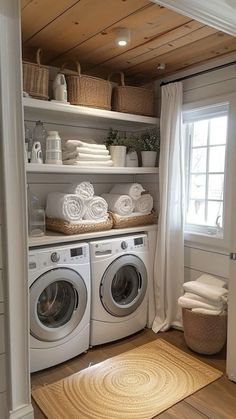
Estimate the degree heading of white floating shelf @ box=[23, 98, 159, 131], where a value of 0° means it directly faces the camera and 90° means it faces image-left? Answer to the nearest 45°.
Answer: approximately 315°

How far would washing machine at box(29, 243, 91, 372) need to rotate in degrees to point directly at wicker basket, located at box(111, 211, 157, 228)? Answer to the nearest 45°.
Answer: approximately 90° to its left

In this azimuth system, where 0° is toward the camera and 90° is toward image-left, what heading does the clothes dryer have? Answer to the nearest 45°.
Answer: approximately 315°
